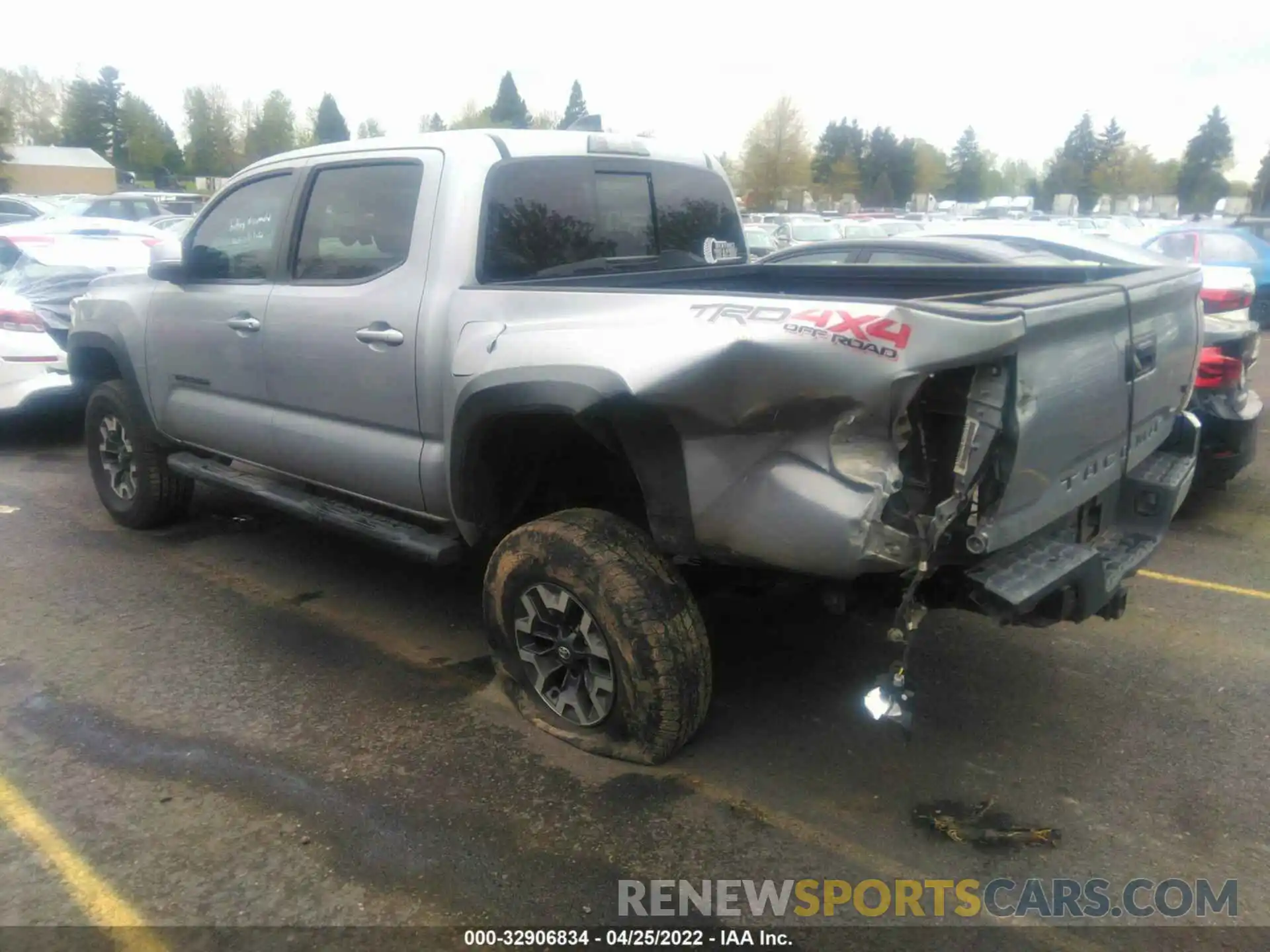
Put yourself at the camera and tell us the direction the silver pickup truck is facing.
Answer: facing away from the viewer and to the left of the viewer

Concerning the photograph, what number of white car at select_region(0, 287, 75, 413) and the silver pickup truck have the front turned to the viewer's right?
0

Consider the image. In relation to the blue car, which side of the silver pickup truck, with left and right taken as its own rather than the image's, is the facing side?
right

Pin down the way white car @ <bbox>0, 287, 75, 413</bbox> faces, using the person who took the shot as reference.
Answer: facing away from the viewer and to the left of the viewer

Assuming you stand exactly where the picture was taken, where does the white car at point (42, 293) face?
facing away from the viewer and to the left of the viewer

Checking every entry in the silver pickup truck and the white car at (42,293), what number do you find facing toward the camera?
0

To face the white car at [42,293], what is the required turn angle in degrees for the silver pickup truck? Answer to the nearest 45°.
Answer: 0° — it already faces it

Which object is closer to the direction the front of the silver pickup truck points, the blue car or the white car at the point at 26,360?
the white car

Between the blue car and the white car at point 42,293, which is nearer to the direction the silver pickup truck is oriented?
the white car

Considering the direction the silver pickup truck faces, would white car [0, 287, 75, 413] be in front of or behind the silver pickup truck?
in front
